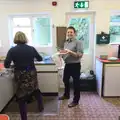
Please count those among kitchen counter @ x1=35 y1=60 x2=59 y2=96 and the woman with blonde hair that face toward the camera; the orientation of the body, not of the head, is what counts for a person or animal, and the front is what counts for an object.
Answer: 1

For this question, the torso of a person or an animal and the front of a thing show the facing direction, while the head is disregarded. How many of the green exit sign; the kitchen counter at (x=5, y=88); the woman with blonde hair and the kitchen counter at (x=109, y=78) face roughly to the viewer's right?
1

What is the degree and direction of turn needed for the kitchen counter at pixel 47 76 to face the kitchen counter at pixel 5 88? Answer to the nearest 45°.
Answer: approximately 45° to its right

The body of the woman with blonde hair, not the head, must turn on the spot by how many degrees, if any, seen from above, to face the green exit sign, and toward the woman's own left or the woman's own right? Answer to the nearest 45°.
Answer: approximately 45° to the woman's own right

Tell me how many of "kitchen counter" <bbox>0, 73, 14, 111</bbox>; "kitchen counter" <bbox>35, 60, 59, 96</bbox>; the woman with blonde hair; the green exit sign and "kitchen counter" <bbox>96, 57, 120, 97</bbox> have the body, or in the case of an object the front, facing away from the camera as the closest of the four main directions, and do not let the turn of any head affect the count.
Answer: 1

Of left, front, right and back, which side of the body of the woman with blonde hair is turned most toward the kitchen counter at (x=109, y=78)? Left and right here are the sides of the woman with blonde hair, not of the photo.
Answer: right

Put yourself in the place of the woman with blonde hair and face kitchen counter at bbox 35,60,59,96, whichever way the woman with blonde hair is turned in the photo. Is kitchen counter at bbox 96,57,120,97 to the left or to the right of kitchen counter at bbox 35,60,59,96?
right

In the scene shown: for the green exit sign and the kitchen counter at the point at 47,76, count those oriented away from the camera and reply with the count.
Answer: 0

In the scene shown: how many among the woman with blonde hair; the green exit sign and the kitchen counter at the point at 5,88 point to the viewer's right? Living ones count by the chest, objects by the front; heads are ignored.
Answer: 1

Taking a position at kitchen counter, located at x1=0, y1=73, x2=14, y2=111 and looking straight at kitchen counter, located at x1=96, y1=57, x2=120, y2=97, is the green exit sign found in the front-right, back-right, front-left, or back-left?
front-left

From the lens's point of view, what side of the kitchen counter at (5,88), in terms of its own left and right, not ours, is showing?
right

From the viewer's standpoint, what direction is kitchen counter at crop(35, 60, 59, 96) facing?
toward the camera

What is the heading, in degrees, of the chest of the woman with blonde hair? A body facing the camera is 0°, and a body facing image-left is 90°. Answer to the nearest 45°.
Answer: approximately 180°

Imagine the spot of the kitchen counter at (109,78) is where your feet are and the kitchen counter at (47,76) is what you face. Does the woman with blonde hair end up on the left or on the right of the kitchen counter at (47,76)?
left
